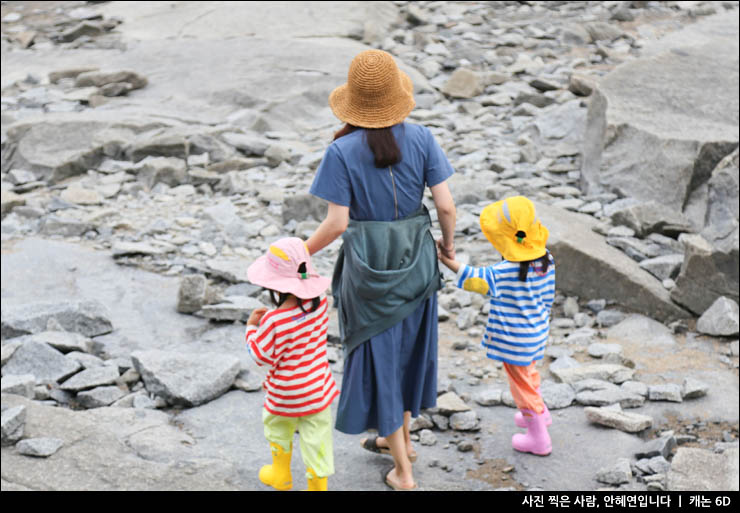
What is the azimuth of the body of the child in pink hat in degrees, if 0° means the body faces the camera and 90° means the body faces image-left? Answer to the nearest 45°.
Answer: approximately 135°

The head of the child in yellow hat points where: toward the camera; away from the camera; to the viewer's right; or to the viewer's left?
away from the camera

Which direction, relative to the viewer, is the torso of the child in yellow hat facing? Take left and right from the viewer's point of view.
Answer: facing away from the viewer and to the left of the viewer

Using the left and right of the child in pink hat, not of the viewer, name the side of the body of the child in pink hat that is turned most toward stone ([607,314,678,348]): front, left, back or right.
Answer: right

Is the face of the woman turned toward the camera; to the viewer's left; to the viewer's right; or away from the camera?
away from the camera

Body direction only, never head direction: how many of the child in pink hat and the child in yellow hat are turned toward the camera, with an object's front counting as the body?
0

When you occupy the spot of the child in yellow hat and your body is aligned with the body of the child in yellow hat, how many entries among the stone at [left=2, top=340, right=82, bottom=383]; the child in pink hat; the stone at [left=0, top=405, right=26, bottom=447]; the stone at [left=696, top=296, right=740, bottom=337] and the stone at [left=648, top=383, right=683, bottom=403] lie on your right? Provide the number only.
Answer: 2

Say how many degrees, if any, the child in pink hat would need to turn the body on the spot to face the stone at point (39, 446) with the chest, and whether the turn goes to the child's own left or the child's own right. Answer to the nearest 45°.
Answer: approximately 45° to the child's own left

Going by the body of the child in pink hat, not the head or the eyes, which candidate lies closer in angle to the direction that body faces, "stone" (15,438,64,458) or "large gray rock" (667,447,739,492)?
the stone

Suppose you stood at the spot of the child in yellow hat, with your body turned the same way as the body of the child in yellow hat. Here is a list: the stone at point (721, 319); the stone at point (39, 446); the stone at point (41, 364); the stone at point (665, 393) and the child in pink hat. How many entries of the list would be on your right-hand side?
2

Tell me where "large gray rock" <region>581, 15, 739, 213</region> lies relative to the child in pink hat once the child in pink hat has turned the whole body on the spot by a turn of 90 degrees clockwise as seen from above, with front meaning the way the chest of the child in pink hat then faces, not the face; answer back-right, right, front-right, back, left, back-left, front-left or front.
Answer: front
